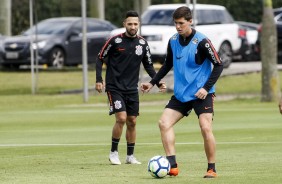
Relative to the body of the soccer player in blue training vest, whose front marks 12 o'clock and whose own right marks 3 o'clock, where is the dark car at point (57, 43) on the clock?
The dark car is roughly at 4 o'clock from the soccer player in blue training vest.

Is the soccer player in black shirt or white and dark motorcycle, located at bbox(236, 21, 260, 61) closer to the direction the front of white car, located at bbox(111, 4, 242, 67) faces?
the soccer player in black shirt

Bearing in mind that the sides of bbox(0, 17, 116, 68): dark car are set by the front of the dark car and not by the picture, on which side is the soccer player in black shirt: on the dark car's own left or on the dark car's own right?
on the dark car's own left

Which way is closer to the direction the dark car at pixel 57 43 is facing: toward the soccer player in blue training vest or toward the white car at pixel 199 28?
the soccer player in blue training vest

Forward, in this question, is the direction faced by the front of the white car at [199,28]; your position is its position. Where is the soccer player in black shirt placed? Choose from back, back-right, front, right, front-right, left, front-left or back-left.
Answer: front-left

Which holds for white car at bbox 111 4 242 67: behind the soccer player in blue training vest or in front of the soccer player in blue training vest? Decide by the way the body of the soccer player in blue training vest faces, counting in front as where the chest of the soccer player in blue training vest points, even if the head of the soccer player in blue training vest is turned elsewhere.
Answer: behind
